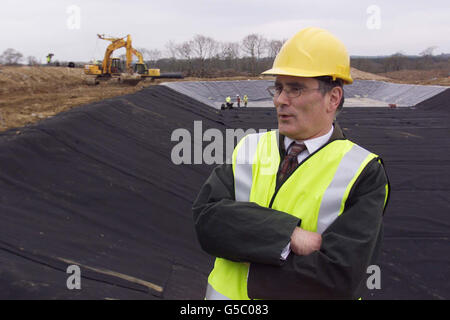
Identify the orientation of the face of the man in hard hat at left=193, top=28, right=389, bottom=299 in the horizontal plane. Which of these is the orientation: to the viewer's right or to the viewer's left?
to the viewer's left

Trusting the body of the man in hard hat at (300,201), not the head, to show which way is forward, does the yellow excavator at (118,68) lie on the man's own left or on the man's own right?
on the man's own right

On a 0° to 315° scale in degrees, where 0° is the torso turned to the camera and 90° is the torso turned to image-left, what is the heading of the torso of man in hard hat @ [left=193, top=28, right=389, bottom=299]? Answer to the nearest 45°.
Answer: approximately 45°
